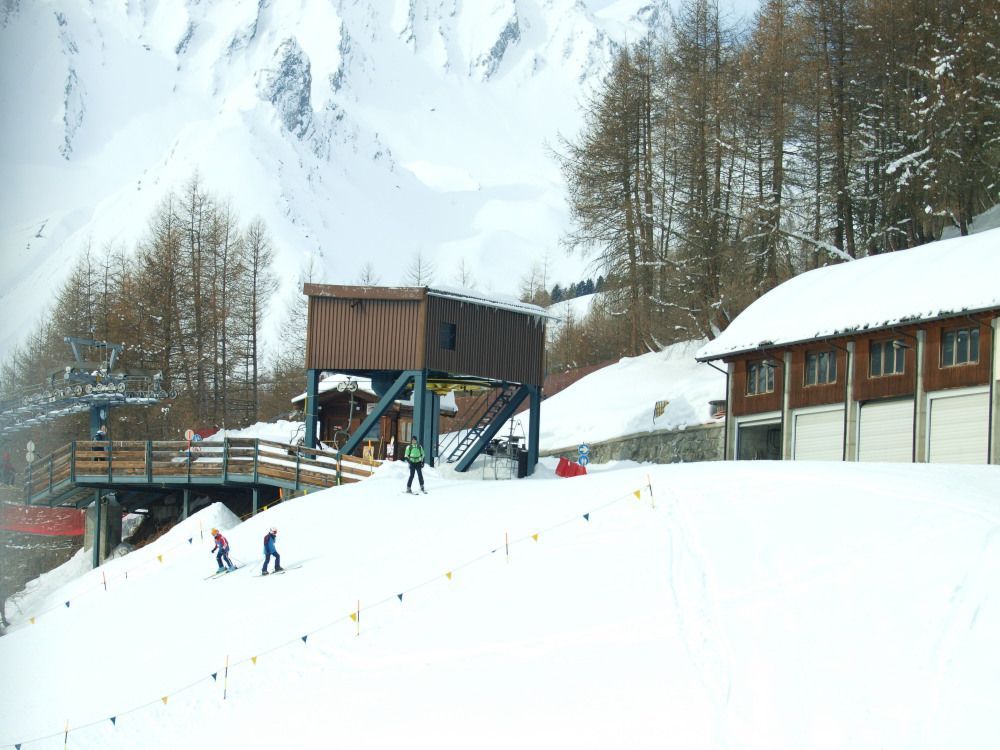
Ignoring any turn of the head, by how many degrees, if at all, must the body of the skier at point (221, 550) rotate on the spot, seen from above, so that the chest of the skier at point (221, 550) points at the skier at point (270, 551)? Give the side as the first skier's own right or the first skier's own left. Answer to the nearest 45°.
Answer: approximately 135° to the first skier's own left

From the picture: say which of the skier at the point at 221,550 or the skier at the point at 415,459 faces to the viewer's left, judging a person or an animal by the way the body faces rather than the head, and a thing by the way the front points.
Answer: the skier at the point at 221,550

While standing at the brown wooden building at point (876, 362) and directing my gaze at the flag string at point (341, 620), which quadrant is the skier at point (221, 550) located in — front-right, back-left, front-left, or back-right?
front-right

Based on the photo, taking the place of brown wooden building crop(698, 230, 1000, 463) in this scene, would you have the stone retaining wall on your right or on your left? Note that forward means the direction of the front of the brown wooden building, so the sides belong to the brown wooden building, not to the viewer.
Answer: on your right

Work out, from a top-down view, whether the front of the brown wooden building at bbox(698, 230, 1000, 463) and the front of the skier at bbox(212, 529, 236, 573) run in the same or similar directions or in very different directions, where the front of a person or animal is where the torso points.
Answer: same or similar directions

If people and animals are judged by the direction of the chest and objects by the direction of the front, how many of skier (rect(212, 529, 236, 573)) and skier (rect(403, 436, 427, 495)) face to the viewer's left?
1

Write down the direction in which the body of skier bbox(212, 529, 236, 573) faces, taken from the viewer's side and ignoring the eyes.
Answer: to the viewer's left

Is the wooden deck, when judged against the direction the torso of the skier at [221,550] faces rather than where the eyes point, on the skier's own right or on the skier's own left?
on the skier's own right

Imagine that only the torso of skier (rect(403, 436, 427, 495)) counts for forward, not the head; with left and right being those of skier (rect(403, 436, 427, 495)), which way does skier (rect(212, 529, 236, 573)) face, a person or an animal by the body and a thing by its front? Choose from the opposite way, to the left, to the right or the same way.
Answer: to the right

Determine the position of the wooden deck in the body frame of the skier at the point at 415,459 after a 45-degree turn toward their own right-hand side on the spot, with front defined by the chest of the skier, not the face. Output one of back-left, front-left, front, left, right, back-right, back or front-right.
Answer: right

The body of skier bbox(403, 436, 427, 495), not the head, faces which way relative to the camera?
toward the camera
